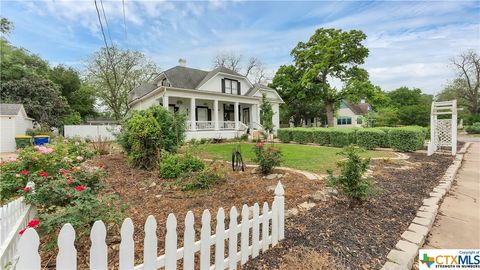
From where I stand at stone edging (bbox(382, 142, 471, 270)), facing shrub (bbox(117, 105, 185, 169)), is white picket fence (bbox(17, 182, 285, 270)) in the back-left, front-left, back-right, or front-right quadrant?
front-left

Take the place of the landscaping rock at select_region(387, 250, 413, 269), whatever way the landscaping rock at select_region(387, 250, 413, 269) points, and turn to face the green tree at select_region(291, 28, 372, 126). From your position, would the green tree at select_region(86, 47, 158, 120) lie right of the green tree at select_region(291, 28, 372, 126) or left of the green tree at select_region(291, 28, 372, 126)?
left

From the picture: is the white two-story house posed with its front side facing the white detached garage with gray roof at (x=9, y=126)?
no

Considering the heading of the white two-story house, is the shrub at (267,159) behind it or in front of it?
in front

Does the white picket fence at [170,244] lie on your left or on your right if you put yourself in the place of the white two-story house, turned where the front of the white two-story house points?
on your right

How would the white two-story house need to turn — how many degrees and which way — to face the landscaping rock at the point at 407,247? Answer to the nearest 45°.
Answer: approximately 45° to its right

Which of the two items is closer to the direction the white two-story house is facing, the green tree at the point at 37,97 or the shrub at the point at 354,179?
the shrub

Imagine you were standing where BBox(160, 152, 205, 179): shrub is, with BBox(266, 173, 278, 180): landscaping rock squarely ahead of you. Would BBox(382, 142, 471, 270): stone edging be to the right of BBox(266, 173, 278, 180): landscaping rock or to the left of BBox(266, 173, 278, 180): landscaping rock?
right

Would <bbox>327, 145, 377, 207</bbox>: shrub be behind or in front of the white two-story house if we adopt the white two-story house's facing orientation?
in front

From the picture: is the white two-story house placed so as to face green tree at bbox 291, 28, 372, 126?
no
